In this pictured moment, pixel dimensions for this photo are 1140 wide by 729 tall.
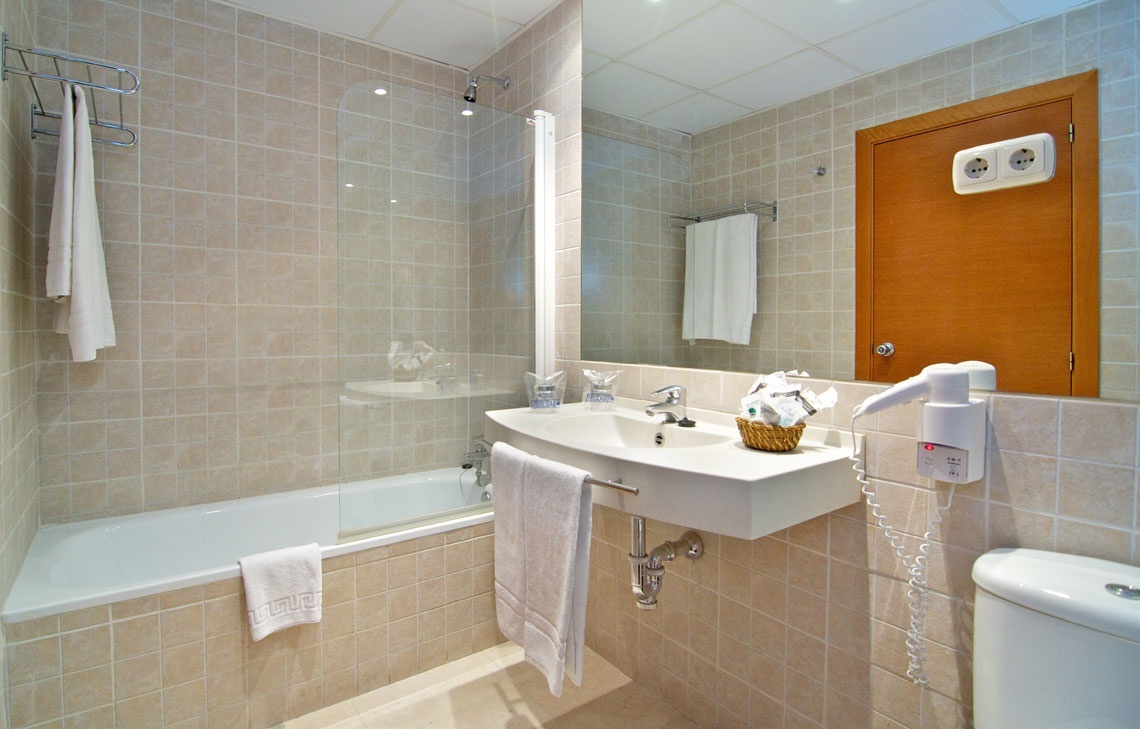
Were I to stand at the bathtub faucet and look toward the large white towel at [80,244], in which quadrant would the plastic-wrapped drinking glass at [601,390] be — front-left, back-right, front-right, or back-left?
back-left

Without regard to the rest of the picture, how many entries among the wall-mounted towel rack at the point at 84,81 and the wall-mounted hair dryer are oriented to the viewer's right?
1

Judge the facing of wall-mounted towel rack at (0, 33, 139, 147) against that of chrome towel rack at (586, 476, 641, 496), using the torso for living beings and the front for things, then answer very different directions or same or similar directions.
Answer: very different directions

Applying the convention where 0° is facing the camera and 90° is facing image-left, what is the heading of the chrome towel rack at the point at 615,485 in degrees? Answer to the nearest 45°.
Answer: approximately 45°

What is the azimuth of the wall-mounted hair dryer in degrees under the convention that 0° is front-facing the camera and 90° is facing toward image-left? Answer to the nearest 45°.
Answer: approximately 45°

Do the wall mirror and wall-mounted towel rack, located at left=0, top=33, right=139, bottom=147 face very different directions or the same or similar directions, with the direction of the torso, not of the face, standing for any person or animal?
very different directions

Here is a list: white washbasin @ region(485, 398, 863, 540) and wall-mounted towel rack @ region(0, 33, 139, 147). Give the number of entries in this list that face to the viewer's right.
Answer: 1

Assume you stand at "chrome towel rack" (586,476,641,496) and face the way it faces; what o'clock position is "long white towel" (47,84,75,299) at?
The long white towel is roughly at 2 o'clock from the chrome towel rack.

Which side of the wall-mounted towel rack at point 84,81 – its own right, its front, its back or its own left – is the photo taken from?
right

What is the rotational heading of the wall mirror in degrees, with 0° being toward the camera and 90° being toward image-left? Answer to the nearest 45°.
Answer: approximately 45°
